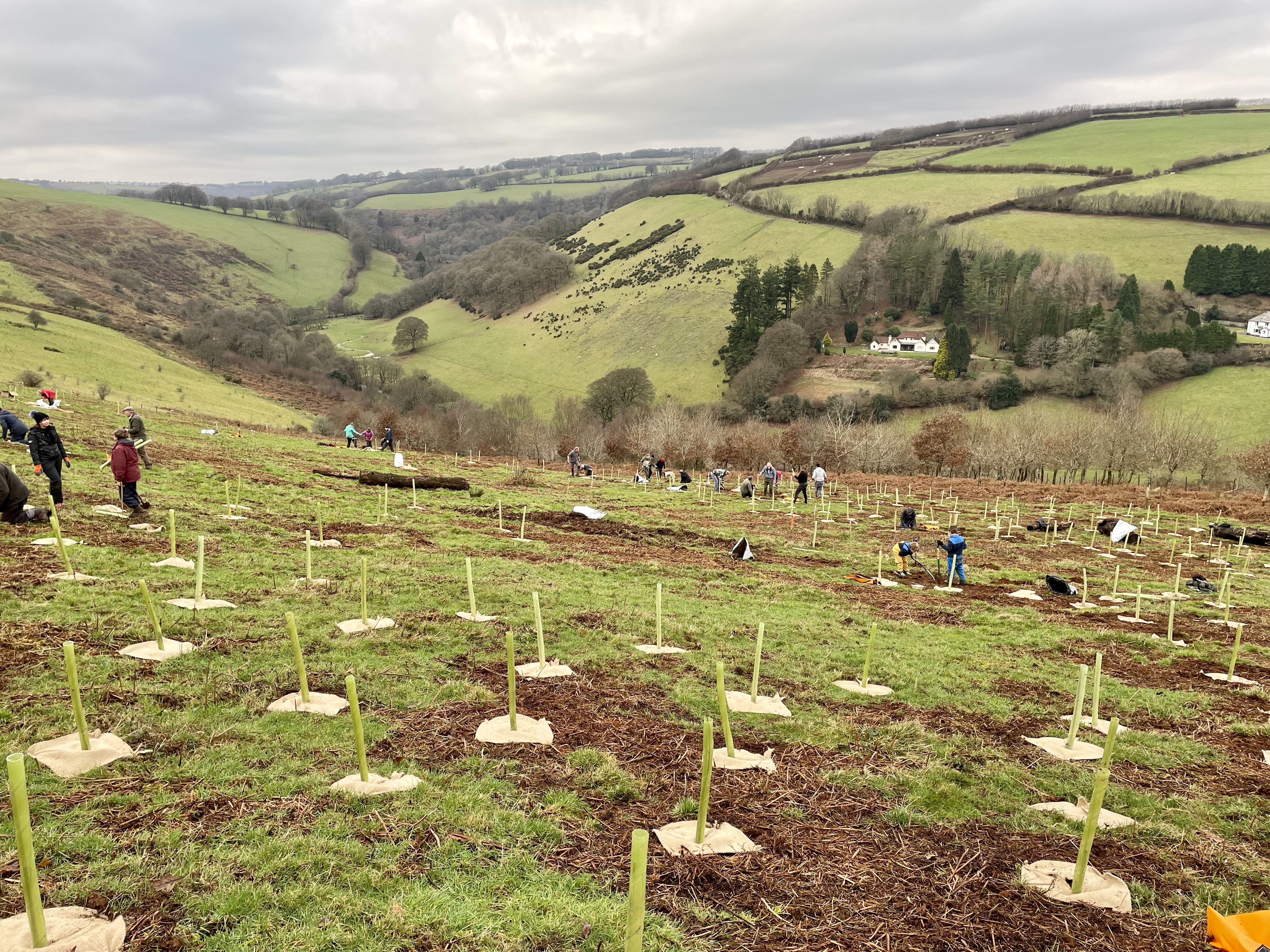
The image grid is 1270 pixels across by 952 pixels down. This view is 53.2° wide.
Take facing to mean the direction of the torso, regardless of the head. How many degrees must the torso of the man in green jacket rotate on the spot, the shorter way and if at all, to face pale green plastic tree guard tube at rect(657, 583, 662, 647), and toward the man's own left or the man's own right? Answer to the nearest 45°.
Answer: approximately 135° to the man's own left

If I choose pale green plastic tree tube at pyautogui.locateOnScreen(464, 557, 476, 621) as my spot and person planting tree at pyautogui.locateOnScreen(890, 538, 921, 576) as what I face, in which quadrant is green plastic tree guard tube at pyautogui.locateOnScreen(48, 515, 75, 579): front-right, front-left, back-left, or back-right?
back-left

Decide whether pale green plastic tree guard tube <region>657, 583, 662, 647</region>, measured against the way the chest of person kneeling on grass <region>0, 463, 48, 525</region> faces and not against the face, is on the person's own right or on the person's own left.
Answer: on the person's own left

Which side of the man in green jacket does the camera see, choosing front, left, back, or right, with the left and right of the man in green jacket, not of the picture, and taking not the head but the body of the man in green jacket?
left

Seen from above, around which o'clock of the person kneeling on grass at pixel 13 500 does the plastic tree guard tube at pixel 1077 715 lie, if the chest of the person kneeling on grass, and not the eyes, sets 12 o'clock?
The plastic tree guard tube is roughly at 8 o'clock from the person kneeling on grass.

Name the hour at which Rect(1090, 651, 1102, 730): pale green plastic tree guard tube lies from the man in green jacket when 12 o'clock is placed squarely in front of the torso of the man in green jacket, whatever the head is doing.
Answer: The pale green plastic tree guard tube is roughly at 8 o'clock from the man in green jacket.

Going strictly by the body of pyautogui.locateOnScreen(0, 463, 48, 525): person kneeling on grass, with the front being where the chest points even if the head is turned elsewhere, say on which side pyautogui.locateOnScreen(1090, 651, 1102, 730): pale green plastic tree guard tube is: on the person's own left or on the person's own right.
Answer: on the person's own left

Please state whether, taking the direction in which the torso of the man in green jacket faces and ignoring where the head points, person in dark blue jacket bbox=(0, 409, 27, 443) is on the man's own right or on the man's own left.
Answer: on the man's own right

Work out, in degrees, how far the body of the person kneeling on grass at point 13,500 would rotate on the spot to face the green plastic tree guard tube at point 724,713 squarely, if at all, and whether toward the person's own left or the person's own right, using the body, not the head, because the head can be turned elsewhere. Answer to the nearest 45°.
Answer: approximately 90° to the person's own left

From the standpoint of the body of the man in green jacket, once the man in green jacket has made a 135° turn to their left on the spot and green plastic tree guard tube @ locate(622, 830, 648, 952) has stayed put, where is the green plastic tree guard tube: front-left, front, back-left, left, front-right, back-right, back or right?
front-right
